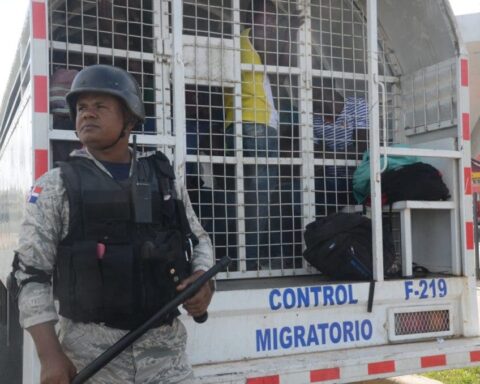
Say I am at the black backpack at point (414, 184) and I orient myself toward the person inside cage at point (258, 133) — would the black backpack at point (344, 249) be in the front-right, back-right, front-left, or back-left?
front-left

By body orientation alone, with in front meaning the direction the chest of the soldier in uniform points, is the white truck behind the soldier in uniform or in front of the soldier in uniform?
behind

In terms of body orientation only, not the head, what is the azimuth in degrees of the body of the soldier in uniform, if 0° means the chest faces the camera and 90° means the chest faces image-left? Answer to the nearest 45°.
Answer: approximately 0°

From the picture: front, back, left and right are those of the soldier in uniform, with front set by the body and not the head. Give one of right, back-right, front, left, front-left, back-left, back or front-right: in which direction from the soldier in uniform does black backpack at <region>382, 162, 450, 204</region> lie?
back-left

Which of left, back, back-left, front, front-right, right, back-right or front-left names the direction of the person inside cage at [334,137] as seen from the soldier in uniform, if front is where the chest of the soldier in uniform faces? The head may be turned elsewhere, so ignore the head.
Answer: back-left
